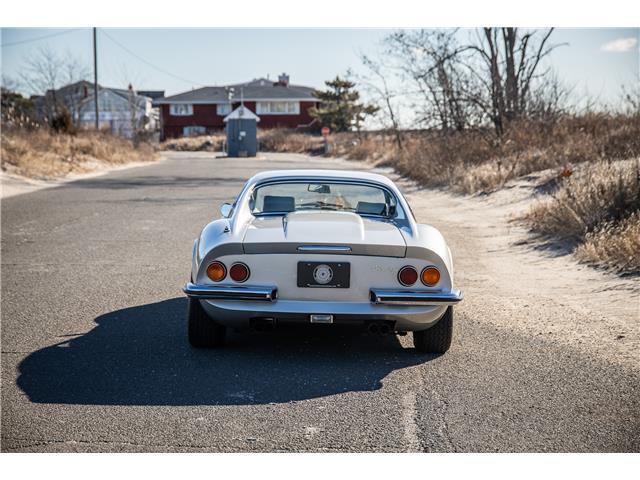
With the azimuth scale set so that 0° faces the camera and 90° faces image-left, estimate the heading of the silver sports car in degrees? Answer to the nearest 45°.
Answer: approximately 180°

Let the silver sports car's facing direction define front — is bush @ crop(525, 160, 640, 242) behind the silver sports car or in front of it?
in front
